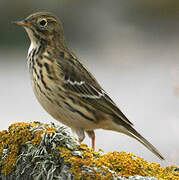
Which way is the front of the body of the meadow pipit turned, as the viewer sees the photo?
to the viewer's left
